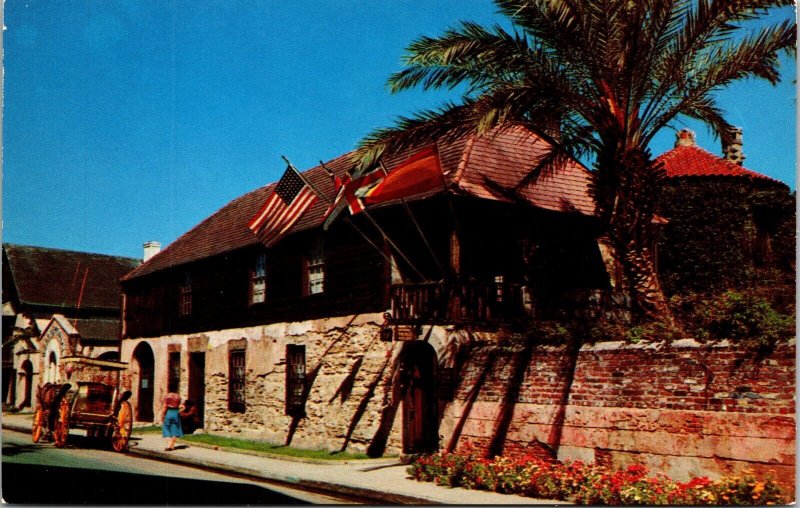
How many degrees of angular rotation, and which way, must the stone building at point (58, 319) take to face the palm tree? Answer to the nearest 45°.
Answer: approximately 45° to its left

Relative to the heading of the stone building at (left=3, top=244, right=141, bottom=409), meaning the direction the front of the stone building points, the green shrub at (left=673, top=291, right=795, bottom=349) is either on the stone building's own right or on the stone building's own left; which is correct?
on the stone building's own left

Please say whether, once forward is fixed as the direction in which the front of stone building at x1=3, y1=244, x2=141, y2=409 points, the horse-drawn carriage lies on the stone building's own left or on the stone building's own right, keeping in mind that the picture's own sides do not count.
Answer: on the stone building's own left

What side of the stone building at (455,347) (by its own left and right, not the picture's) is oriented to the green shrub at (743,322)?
left

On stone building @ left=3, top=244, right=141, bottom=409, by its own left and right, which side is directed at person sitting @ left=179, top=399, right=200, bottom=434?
left

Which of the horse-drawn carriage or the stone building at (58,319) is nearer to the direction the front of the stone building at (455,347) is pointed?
the horse-drawn carriage

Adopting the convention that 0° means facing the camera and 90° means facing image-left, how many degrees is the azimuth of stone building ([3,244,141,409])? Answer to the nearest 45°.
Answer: approximately 45°

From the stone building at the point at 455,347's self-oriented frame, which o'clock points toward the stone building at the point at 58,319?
the stone building at the point at 58,319 is roughly at 3 o'clock from the stone building at the point at 455,347.

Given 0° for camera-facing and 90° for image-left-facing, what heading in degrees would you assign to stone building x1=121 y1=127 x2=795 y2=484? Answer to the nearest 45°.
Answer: approximately 45°

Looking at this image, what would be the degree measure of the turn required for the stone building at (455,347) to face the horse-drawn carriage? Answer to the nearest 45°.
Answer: approximately 45° to its right
